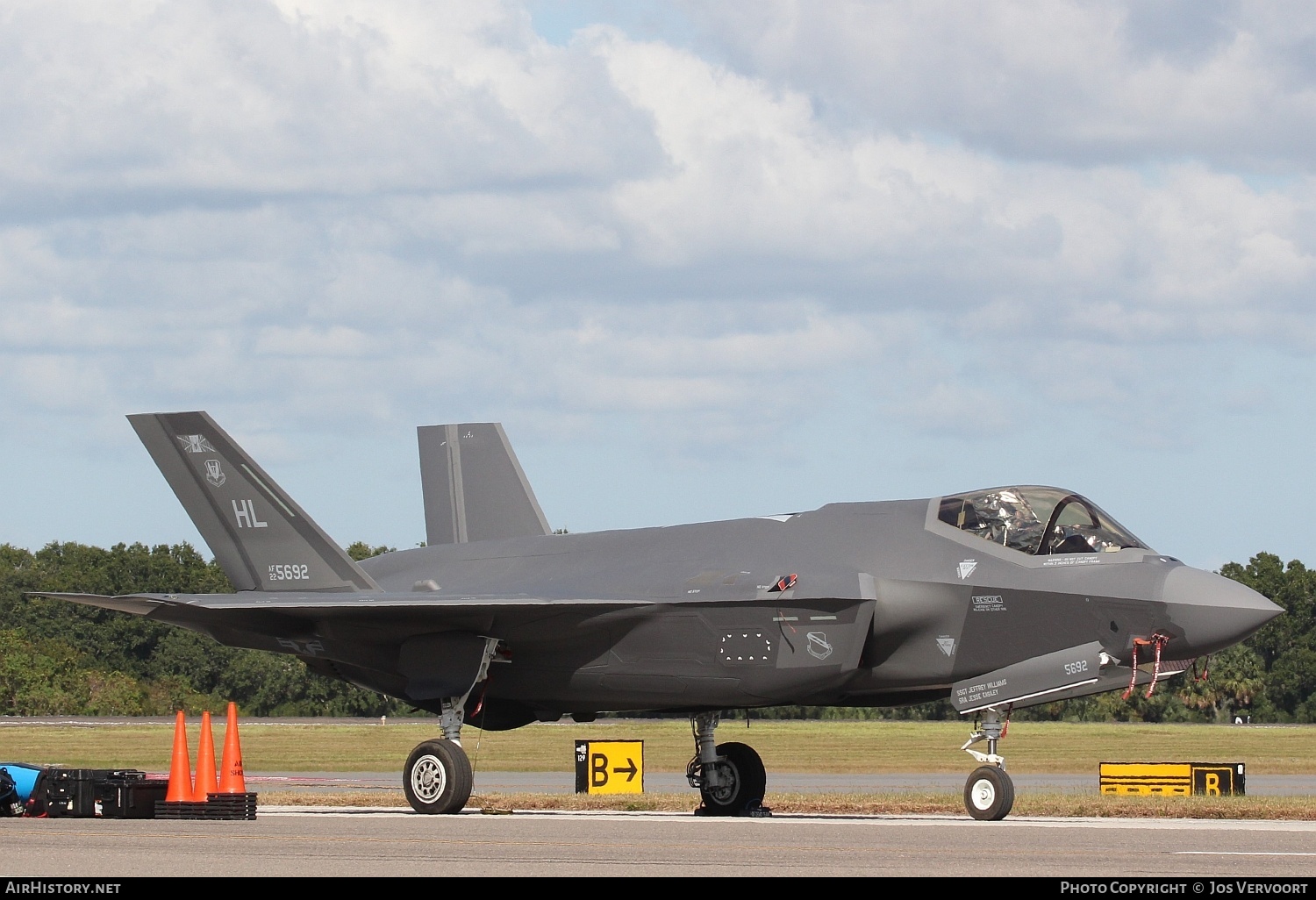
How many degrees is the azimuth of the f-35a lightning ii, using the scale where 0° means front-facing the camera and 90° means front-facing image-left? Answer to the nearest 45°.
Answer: approximately 315°
